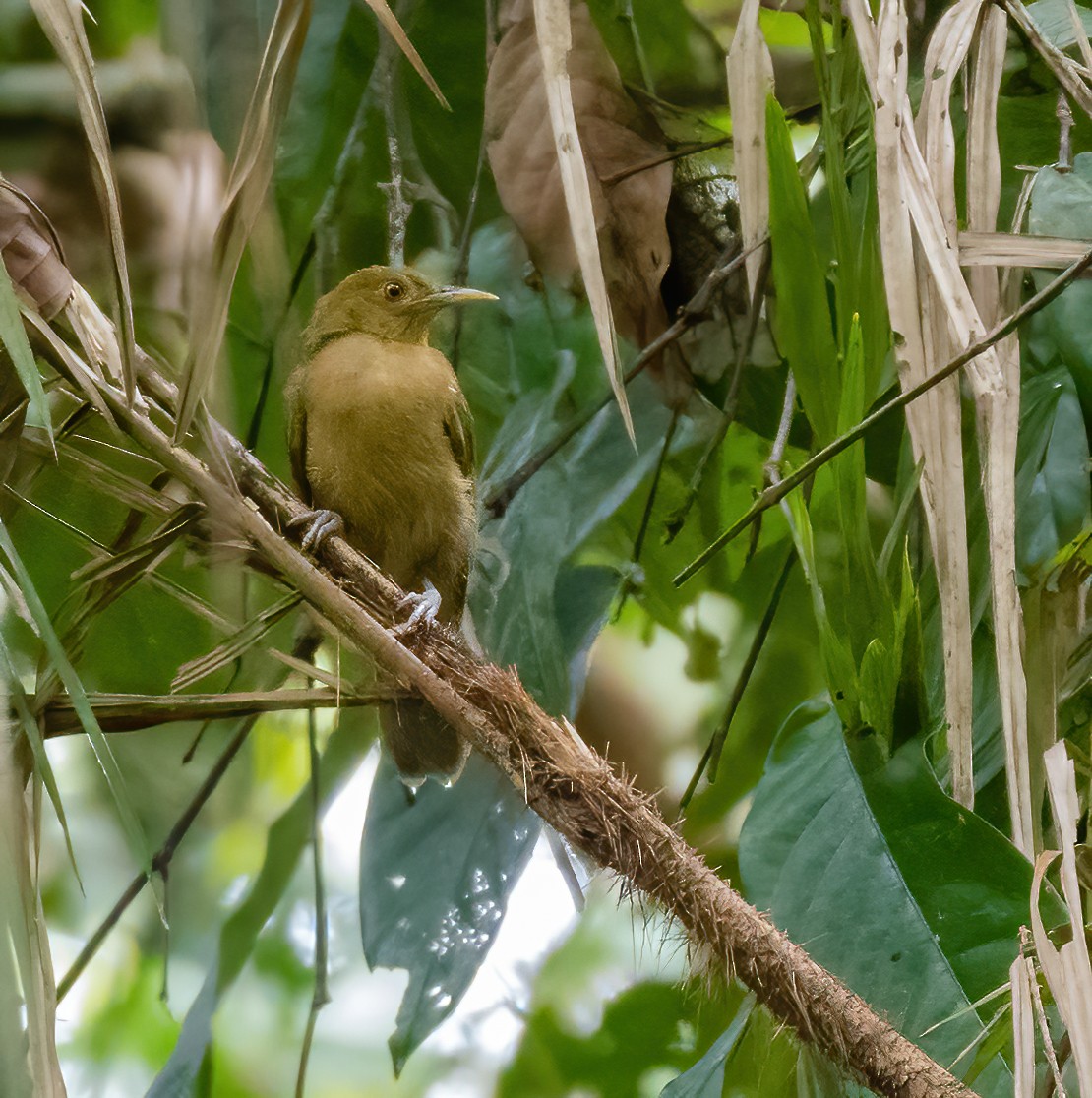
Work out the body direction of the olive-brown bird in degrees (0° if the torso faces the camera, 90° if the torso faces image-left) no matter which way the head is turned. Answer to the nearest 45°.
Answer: approximately 0°
